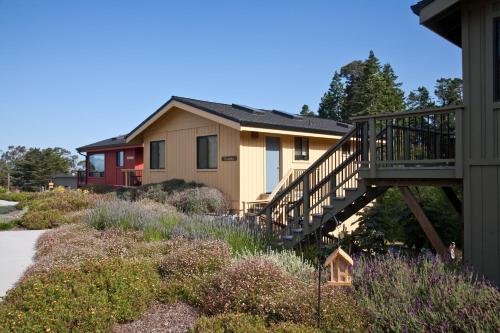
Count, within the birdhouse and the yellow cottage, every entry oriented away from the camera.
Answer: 0

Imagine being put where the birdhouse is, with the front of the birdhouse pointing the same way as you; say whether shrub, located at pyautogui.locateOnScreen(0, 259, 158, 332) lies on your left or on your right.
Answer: on your right

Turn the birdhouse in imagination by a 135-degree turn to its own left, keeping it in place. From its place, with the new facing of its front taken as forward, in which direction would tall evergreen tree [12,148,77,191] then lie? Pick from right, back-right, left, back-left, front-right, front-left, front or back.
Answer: left

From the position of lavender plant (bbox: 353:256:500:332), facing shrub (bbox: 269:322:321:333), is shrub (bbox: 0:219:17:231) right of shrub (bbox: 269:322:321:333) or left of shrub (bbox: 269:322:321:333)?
right

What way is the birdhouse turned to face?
toward the camera

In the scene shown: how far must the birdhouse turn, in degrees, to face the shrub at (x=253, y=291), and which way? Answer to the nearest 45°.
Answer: approximately 90° to its right

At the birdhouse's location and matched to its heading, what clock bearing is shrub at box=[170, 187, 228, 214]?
The shrub is roughly at 5 o'clock from the birdhouse.

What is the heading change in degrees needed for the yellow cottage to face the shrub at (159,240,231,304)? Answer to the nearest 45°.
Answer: approximately 45° to its right

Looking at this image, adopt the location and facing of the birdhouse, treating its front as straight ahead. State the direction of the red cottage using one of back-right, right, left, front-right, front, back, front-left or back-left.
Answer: back-right

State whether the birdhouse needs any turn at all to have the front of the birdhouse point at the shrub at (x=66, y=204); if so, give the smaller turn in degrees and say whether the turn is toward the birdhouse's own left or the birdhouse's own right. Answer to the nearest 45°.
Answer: approximately 135° to the birdhouse's own right

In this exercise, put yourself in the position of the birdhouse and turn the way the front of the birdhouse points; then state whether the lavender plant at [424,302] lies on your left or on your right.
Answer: on your left

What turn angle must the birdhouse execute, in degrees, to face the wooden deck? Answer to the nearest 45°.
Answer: approximately 180°
